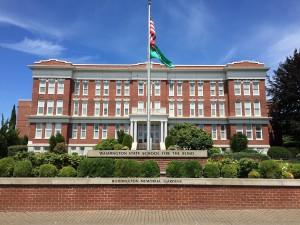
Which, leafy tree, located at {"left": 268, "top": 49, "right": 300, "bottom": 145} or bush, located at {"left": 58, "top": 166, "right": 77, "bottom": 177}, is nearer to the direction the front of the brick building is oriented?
the bush

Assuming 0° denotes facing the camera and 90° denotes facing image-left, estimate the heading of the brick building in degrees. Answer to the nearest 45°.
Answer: approximately 0°

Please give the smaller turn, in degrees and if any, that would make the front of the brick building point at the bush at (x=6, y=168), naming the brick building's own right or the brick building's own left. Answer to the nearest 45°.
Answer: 0° — it already faces it

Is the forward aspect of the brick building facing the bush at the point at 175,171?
yes

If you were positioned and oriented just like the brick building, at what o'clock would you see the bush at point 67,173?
The bush is roughly at 12 o'clock from the brick building.

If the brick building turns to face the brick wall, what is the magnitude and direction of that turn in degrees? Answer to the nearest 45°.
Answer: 0° — it already faces it

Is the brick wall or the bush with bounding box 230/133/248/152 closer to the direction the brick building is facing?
the brick wall

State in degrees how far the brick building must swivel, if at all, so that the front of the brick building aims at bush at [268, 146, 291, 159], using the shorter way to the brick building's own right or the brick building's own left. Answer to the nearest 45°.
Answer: approximately 45° to the brick building's own left

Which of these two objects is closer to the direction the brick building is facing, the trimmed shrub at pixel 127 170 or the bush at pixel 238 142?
the trimmed shrub

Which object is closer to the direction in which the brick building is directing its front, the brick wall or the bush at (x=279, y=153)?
the brick wall
